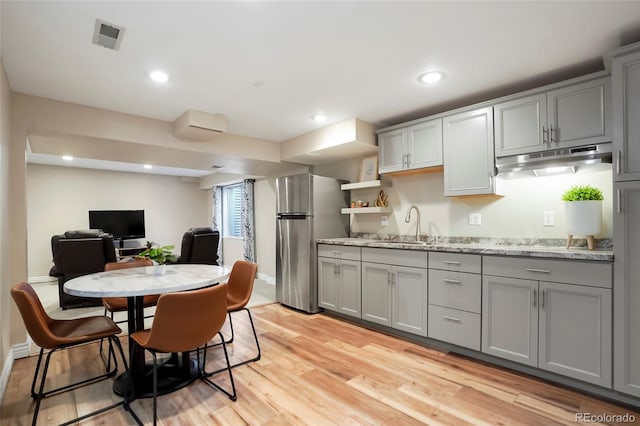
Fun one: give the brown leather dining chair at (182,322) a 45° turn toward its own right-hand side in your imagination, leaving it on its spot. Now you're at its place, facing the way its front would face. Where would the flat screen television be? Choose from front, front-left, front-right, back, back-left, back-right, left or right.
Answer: front

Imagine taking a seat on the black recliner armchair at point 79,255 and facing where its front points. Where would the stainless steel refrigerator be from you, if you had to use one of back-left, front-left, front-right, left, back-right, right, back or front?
back-right

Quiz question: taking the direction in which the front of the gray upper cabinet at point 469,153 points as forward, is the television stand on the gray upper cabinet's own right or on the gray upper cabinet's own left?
on the gray upper cabinet's own right

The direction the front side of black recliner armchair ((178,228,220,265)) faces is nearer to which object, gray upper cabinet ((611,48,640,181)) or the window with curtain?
the window with curtain

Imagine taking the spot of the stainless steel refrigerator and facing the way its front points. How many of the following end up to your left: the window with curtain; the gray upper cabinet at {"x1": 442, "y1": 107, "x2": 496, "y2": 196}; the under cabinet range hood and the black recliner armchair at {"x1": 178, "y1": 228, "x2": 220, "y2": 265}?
2

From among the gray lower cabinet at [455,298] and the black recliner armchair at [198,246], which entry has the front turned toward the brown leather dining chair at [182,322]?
the gray lower cabinet

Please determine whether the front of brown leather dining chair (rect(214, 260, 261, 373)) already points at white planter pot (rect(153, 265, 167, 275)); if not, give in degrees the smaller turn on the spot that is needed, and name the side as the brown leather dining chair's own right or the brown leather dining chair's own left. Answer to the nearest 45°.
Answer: approximately 45° to the brown leather dining chair's own right

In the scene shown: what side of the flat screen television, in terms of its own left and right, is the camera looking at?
front

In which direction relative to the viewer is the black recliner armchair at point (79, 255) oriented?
away from the camera

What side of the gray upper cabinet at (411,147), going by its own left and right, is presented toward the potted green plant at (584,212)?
left

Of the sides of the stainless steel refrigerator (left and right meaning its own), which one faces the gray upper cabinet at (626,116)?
left

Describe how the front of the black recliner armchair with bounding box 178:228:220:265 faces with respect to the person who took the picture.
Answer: facing away from the viewer and to the left of the viewer

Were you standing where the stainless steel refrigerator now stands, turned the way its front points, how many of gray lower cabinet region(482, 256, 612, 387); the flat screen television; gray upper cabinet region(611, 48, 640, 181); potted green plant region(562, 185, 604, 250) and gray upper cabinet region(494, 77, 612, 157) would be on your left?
4

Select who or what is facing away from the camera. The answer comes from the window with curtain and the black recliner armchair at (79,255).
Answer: the black recliner armchair

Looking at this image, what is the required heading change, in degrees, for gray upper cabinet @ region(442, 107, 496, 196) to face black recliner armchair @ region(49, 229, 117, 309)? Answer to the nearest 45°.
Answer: approximately 45° to its right

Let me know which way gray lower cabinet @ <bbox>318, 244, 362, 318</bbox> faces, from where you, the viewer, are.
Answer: facing the viewer and to the left of the viewer
